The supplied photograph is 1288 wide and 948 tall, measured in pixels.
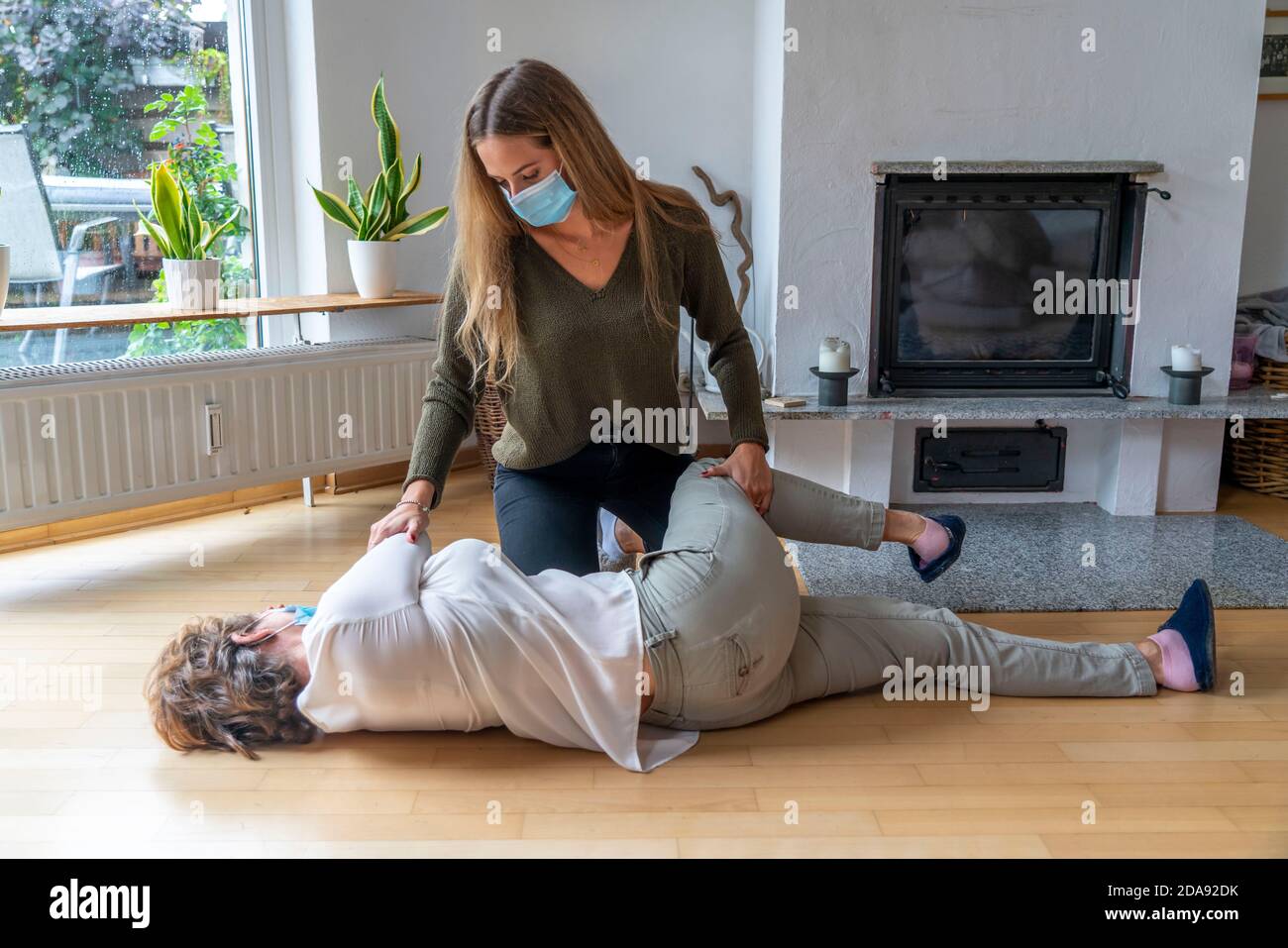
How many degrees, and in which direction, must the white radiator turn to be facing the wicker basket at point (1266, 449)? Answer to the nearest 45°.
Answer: approximately 45° to its left

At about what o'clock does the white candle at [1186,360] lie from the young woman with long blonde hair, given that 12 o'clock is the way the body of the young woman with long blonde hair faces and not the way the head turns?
The white candle is roughly at 8 o'clock from the young woman with long blonde hair.

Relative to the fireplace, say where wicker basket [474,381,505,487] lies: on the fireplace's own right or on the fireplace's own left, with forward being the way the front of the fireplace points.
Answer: on the fireplace's own right

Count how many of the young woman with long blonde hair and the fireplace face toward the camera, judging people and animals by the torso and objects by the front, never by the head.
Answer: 2

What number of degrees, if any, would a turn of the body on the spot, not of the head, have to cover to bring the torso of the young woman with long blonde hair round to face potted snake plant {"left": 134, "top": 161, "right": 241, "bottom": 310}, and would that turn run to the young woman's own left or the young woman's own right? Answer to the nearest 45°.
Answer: approximately 135° to the young woman's own right

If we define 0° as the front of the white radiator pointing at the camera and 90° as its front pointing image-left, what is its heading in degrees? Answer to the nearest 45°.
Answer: approximately 315°

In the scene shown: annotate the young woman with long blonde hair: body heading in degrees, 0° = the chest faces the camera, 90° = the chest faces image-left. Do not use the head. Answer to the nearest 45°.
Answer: approximately 0°

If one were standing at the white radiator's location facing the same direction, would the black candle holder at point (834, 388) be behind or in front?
in front

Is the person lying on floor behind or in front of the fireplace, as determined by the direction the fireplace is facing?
in front
